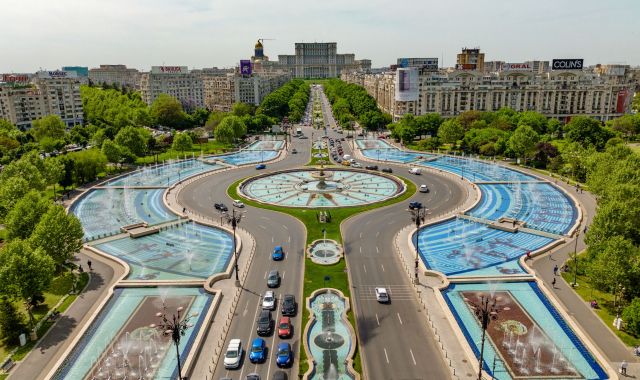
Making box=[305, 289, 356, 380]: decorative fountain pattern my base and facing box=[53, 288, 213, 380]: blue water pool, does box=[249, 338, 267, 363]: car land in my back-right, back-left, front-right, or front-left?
front-left

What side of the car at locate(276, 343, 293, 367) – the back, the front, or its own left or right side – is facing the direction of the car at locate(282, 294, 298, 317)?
back

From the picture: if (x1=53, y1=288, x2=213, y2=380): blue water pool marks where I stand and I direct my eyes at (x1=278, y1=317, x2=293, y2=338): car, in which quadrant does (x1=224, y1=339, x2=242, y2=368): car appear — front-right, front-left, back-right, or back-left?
front-right

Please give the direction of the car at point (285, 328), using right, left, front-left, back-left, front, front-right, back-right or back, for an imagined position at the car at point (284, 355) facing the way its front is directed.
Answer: back

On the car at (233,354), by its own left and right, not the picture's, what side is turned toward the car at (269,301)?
back

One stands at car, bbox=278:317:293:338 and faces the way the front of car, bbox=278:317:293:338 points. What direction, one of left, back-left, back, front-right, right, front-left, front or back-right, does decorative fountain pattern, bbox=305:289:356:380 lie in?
left

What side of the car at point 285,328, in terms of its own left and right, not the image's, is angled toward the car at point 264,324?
right

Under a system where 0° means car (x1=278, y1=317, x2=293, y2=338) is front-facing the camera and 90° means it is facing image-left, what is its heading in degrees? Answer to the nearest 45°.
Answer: approximately 0°

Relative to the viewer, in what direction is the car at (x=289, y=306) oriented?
toward the camera

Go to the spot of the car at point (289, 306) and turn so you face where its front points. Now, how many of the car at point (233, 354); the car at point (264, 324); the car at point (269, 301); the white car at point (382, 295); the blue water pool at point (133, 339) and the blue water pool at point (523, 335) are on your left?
2

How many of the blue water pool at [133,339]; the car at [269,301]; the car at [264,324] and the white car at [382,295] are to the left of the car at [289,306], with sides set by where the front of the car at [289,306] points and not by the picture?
1

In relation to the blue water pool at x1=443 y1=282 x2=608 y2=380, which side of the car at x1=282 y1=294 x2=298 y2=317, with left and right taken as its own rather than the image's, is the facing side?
left

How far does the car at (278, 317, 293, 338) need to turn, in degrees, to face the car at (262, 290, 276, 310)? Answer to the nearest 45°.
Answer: approximately 180°

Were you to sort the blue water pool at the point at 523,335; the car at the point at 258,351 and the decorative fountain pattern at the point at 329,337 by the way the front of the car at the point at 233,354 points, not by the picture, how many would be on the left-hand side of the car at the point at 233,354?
3

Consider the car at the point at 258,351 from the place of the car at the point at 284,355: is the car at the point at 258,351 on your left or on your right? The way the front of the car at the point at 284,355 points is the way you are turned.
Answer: on your right

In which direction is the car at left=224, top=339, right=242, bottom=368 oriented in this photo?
toward the camera

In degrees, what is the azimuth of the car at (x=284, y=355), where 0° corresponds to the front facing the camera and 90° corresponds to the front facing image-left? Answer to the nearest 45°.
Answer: approximately 0°
